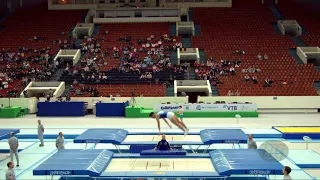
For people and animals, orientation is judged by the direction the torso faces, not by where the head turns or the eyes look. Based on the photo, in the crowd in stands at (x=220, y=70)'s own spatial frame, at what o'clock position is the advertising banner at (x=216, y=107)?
The advertising banner is roughly at 12 o'clock from the crowd in stands.

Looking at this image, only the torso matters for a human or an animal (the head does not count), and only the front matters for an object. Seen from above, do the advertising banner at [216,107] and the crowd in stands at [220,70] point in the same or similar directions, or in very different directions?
same or similar directions

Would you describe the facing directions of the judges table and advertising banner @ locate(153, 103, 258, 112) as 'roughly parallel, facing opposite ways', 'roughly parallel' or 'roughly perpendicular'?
roughly parallel

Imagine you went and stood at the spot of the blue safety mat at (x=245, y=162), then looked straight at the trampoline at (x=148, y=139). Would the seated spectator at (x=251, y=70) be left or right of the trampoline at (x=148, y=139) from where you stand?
right

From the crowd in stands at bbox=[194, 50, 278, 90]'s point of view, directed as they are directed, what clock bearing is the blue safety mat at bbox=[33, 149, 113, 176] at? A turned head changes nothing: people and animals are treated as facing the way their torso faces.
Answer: The blue safety mat is roughly at 12 o'clock from the crowd in stands.

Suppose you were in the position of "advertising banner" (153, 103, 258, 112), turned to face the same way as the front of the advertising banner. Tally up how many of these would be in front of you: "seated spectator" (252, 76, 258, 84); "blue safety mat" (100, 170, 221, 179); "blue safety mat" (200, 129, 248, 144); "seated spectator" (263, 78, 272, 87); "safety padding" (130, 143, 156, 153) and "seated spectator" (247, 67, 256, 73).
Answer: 3

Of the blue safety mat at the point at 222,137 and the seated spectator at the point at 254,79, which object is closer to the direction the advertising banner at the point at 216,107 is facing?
the blue safety mat

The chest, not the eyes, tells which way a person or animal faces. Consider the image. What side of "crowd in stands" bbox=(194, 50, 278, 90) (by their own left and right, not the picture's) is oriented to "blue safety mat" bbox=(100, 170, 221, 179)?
front

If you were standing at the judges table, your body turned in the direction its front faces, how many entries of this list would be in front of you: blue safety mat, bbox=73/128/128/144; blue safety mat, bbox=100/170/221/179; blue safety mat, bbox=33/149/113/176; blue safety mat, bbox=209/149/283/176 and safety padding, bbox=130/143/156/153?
5

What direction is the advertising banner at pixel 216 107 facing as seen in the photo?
toward the camera

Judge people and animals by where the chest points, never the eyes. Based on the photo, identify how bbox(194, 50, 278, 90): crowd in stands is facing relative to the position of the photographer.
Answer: facing the viewer

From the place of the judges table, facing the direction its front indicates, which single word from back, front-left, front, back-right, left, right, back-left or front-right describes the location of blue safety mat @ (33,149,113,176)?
front

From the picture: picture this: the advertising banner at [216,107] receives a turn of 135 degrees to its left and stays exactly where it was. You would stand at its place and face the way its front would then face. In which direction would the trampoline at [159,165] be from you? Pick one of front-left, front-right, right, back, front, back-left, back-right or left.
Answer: back-right

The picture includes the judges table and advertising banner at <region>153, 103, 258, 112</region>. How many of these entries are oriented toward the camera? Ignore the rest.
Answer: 2
